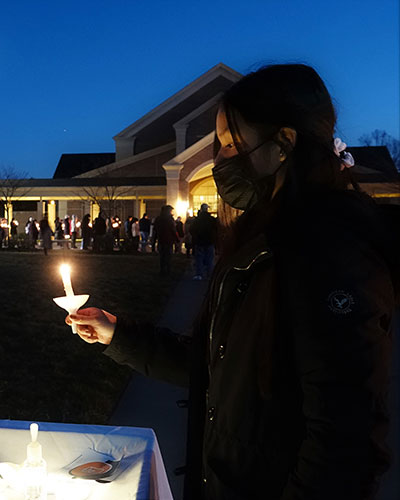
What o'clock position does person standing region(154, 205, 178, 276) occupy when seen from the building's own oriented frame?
The person standing is roughly at 12 o'clock from the building.

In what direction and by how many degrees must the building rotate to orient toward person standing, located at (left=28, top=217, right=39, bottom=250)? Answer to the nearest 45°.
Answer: approximately 45° to its right

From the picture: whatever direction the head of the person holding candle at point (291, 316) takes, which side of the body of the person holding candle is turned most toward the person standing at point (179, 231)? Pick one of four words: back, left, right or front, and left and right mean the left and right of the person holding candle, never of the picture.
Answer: right

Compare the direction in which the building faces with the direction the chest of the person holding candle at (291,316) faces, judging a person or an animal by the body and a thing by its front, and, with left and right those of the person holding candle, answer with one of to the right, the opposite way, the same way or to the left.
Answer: to the left

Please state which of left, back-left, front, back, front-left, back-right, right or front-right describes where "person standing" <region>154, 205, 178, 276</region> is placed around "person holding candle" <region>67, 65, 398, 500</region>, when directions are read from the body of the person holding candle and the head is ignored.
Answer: right

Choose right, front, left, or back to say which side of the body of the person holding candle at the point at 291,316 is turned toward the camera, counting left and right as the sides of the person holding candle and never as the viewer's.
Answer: left

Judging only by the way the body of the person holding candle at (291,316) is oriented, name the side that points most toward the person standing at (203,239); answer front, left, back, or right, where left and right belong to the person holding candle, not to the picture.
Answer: right

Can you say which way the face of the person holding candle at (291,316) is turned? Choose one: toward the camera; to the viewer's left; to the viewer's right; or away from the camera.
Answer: to the viewer's left

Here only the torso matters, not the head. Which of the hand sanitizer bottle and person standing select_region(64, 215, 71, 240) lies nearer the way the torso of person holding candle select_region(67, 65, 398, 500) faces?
the hand sanitizer bottle

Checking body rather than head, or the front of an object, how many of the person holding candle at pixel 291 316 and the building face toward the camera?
1

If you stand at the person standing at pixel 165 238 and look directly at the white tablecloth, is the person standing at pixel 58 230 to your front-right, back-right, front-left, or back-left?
back-right

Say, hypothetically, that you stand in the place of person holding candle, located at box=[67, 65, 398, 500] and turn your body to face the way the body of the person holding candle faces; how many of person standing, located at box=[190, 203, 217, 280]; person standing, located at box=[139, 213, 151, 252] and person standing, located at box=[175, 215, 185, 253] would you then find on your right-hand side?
3
